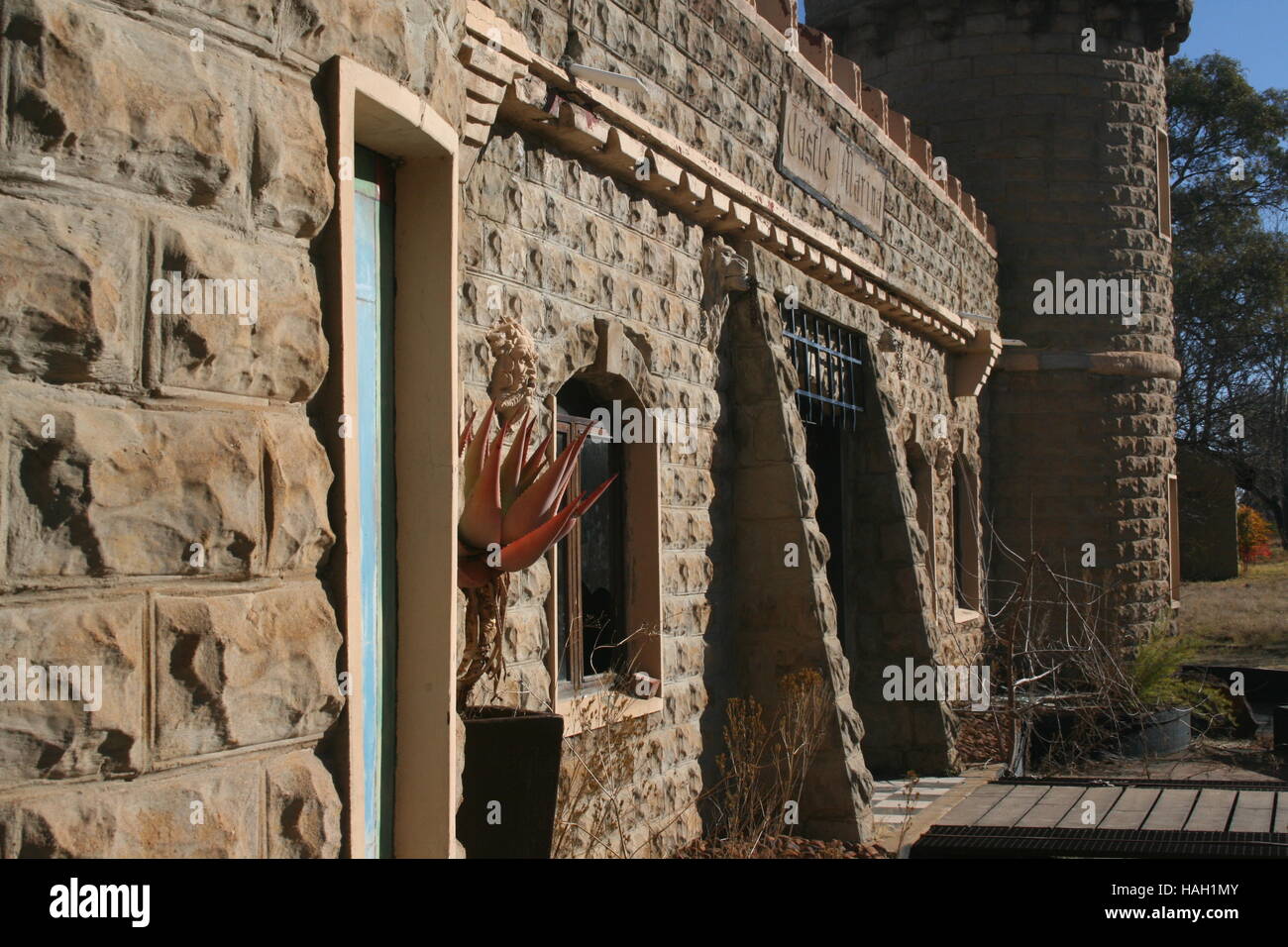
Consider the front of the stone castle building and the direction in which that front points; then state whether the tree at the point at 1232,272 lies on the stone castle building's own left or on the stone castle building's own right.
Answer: on the stone castle building's own left

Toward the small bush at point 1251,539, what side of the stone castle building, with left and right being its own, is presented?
left

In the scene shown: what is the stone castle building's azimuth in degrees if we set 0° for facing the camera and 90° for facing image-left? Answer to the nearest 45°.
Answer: approximately 315°
